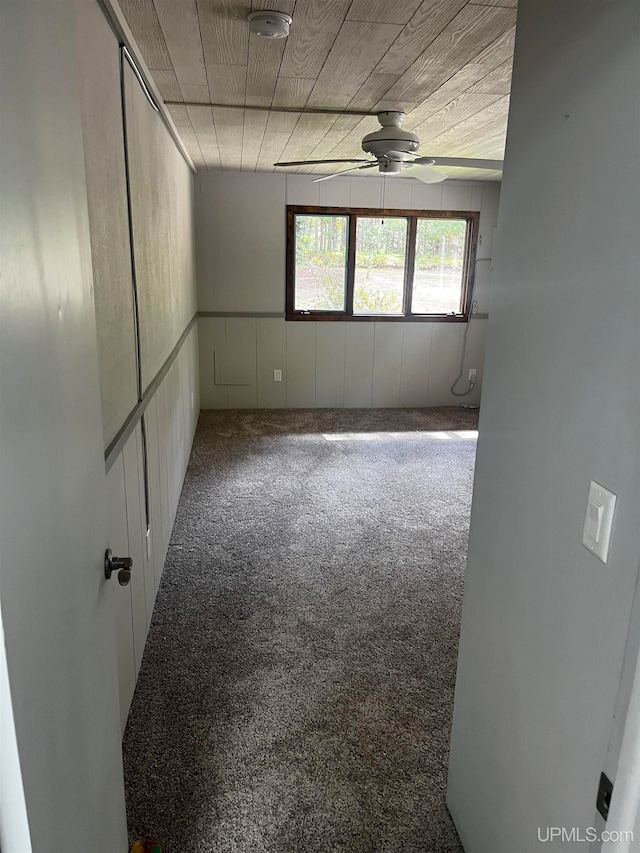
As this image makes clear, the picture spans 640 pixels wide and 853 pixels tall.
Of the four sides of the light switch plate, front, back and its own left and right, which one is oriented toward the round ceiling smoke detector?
right

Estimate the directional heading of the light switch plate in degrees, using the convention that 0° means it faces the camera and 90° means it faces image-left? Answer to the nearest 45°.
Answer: approximately 45°

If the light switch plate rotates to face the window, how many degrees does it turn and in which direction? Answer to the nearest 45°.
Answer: approximately 90° to its right
